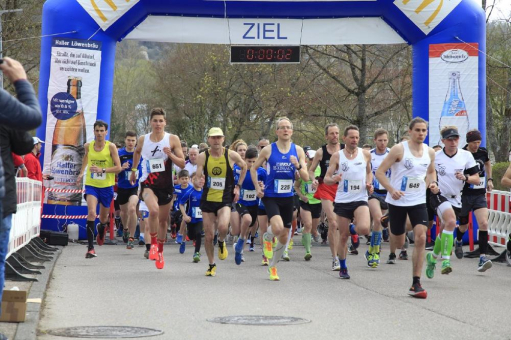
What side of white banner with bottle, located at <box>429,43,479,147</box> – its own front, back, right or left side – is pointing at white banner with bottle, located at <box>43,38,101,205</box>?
right

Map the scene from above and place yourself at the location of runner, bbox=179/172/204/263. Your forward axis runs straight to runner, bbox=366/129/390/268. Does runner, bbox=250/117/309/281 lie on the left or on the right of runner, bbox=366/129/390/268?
right

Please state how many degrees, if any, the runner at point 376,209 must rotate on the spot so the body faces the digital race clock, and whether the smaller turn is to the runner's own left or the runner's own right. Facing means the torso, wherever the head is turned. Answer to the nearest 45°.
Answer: approximately 135° to the runner's own right

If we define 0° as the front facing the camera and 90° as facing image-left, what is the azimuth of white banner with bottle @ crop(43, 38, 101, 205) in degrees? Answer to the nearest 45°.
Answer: approximately 0°

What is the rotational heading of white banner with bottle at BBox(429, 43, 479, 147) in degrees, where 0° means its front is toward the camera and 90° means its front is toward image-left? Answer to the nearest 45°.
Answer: approximately 0°

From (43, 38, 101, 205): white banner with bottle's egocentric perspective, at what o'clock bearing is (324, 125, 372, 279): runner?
The runner is roughly at 11 o'clock from the white banner with bottle.
